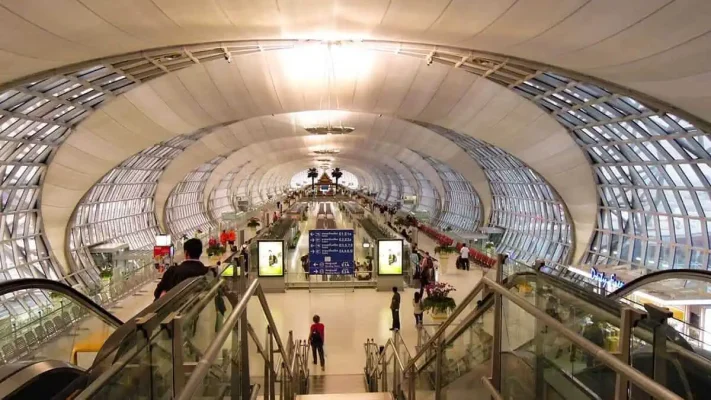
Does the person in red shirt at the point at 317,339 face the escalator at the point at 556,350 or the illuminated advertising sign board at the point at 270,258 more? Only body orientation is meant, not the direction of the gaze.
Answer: the illuminated advertising sign board

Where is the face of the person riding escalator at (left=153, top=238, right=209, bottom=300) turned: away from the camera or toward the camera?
away from the camera

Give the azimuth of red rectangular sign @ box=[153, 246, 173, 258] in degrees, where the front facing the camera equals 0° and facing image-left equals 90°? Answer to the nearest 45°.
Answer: approximately 0°

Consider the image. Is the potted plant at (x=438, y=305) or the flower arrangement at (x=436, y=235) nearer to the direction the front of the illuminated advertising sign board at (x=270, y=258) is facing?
the potted plant

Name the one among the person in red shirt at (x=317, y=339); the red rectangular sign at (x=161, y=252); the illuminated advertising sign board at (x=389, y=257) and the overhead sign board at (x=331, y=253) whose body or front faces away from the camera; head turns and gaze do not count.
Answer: the person in red shirt

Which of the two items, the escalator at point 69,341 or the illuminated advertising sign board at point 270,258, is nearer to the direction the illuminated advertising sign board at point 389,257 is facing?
the escalator

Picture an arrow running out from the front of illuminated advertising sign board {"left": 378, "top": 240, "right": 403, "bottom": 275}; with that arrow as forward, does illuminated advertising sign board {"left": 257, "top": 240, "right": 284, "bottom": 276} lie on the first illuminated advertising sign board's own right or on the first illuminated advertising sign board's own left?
on the first illuminated advertising sign board's own right

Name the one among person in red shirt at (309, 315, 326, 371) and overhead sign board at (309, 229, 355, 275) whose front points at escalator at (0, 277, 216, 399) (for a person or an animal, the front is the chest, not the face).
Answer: the overhead sign board

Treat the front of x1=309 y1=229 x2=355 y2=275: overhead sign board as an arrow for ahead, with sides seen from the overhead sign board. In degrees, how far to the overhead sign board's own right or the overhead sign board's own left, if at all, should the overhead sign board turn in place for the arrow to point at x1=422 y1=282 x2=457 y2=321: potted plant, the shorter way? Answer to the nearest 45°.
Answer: approximately 45° to the overhead sign board's own left

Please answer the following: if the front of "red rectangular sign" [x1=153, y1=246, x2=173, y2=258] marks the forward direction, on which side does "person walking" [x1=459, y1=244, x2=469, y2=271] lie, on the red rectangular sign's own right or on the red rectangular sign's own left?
on the red rectangular sign's own left

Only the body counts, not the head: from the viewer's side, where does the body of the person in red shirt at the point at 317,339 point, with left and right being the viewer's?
facing away from the viewer

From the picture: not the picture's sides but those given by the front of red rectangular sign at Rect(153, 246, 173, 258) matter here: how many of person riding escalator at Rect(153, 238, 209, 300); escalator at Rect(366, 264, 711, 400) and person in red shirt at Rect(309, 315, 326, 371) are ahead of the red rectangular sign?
3
